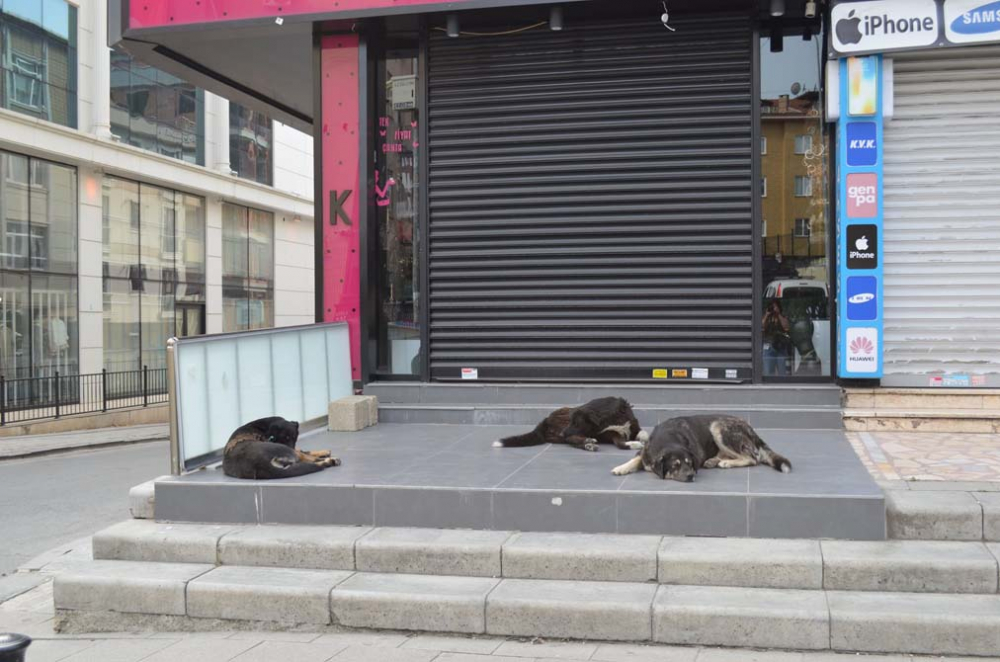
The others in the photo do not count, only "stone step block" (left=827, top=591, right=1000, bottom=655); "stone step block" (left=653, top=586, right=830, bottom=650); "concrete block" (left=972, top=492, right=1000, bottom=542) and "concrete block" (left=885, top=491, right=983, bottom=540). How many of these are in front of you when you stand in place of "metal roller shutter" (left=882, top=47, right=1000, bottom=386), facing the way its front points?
4

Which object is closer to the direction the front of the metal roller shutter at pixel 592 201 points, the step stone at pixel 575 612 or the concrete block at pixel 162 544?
the step stone

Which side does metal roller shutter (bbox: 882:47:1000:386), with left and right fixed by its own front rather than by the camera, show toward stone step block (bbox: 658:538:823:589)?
front

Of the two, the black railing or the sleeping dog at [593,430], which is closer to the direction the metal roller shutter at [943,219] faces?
the sleeping dog

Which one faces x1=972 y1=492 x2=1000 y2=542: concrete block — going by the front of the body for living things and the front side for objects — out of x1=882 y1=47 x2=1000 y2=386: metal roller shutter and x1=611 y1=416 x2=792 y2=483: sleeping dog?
the metal roller shutter

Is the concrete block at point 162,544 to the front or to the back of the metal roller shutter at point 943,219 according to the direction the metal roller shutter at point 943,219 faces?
to the front

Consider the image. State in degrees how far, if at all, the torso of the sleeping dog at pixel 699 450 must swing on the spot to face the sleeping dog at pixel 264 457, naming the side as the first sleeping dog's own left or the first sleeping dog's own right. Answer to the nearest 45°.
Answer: approximately 45° to the first sleeping dog's own right

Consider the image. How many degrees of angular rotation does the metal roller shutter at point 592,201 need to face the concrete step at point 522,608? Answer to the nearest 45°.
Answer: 0° — it already faces it

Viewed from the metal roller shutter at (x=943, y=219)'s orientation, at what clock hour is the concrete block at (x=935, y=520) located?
The concrete block is roughly at 12 o'clock from the metal roller shutter.

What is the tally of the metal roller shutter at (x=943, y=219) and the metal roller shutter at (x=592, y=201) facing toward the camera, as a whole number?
2

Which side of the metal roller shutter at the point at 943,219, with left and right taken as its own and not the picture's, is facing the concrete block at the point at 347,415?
right
